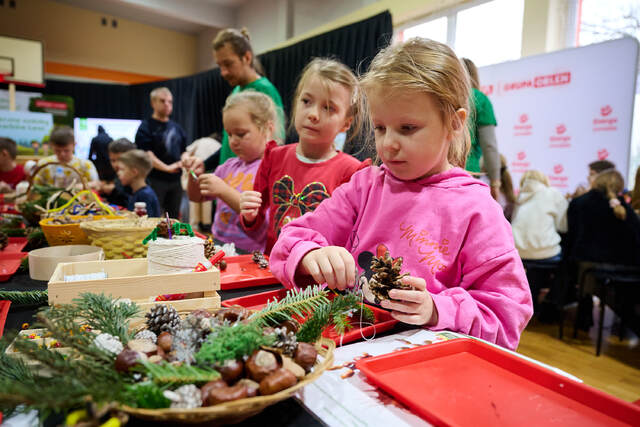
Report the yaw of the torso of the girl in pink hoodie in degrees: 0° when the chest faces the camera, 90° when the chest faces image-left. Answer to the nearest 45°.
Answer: approximately 45°

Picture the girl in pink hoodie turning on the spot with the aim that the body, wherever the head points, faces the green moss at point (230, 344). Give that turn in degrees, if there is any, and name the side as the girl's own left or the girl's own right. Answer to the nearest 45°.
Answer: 0° — they already face it

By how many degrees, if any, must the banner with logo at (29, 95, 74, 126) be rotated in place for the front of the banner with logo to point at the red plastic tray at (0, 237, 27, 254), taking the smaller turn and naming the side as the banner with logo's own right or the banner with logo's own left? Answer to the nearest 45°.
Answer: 0° — it already faces it
